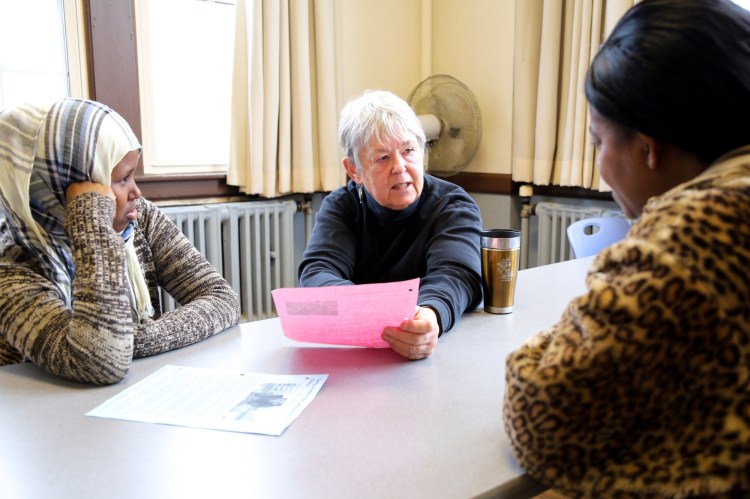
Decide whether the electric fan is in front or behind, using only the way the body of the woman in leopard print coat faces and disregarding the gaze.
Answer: in front

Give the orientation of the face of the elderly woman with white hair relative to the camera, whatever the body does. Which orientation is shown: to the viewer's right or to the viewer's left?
to the viewer's right

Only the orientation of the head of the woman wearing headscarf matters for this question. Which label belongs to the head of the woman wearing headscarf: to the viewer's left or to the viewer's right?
to the viewer's right

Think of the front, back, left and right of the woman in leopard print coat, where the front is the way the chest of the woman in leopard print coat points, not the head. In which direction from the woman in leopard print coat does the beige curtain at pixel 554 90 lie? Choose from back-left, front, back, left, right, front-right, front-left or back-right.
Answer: front-right

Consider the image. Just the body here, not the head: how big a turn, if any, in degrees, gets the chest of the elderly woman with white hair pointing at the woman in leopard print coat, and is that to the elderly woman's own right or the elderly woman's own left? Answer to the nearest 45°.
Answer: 0° — they already face them

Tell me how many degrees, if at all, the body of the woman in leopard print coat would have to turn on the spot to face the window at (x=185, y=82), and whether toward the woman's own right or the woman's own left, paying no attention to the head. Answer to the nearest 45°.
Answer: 0° — they already face it

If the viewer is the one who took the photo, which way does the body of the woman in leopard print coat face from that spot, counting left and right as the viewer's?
facing away from the viewer and to the left of the viewer

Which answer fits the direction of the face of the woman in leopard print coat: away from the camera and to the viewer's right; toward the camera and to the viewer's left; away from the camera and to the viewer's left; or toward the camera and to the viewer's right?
away from the camera and to the viewer's left

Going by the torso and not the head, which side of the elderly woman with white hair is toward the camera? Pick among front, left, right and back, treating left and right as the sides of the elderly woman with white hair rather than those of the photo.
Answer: front

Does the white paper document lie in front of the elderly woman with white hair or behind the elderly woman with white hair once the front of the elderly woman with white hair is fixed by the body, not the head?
in front

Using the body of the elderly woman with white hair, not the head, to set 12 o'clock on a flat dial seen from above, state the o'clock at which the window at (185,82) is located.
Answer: The window is roughly at 5 o'clock from the elderly woman with white hair.
